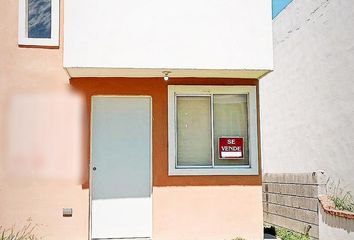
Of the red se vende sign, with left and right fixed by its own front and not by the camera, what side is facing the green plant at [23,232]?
right

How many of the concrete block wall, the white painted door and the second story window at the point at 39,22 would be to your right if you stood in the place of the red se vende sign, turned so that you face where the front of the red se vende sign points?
2

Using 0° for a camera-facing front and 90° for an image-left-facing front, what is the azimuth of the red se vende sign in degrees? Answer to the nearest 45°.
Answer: approximately 0°

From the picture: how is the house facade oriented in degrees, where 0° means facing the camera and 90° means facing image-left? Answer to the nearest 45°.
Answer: approximately 0°

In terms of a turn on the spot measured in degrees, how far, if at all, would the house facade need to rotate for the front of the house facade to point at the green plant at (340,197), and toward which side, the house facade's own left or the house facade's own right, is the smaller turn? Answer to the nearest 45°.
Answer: approximately 90° to the house facade's own left

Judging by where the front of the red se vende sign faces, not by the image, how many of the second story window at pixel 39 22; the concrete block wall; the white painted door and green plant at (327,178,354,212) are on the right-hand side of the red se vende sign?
2
